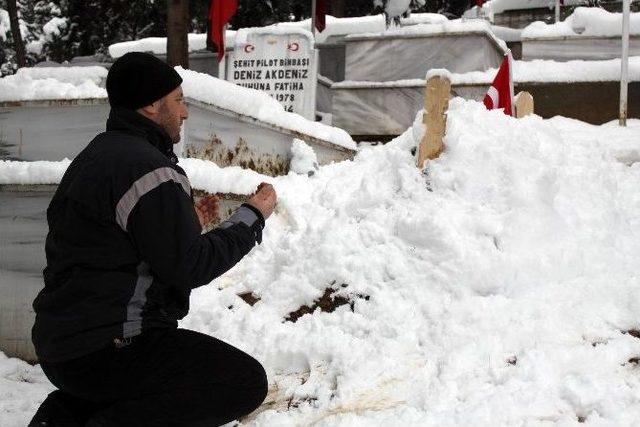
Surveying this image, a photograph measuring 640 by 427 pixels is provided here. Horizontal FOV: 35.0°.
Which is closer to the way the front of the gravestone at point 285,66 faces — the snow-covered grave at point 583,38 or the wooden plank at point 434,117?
the wooden plank

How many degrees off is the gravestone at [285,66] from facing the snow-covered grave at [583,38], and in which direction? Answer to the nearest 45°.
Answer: approximately 90° to its left

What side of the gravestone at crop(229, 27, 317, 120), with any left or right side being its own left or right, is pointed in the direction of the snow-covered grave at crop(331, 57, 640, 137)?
left

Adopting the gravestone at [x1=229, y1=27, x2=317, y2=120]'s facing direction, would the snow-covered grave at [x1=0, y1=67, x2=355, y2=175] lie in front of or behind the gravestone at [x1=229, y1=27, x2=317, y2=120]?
in front

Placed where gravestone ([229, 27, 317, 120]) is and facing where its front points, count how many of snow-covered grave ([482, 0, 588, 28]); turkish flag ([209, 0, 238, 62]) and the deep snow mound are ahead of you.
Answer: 1

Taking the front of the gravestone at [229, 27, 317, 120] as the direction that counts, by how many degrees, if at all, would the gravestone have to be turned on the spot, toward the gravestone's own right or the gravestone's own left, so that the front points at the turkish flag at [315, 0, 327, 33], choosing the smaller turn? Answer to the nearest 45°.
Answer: approximately 180°

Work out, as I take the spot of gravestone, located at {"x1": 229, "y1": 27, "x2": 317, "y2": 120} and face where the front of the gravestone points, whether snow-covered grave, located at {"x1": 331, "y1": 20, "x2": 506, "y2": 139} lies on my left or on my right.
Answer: on my left

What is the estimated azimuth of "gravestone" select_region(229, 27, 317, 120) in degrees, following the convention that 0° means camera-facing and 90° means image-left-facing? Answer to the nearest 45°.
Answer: approximately 0°

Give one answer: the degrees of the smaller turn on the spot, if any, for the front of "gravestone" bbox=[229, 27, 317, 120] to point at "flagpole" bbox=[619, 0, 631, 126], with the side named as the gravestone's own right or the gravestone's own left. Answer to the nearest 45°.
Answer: approximately 90° to the gravestone's own left

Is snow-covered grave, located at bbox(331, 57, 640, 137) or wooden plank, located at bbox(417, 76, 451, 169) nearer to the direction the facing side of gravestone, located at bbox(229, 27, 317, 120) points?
the wooden plank

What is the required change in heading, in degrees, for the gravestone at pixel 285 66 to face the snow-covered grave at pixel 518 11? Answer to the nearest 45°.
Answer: approximately 135° to its left

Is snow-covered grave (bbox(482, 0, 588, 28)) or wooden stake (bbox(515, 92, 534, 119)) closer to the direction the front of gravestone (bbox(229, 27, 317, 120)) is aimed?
the wooden stake

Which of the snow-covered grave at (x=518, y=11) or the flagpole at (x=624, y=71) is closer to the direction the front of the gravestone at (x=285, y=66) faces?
the flagpole

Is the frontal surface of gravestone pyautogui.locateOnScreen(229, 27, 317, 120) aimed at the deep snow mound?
yes
